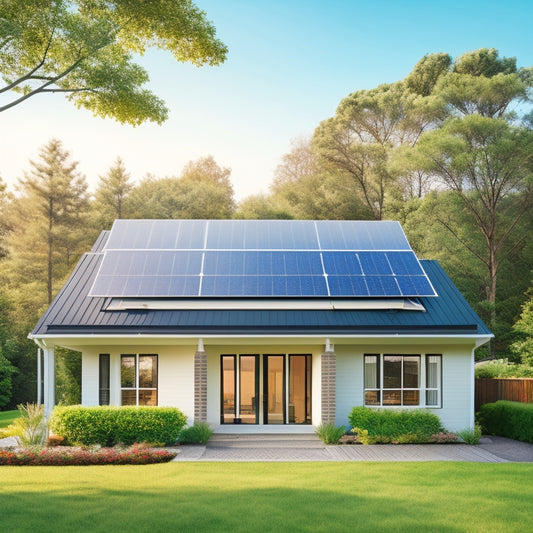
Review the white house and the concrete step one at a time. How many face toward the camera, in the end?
2

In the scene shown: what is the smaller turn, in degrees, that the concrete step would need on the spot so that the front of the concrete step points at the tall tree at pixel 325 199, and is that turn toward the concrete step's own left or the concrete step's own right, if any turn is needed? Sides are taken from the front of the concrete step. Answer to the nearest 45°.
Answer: approximately 180°

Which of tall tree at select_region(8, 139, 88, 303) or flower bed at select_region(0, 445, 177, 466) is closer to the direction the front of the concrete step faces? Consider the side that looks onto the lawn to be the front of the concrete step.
the flower bed

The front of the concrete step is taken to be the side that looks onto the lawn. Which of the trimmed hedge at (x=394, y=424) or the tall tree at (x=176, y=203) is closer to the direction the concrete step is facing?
the trimmed hedge

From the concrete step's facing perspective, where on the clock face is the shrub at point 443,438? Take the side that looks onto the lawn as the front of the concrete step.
The shrub is roughly at 9 o'clock from the concrete step.

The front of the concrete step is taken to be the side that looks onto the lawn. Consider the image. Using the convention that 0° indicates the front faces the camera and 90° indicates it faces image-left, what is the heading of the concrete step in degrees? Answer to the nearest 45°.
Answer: approximately 0°

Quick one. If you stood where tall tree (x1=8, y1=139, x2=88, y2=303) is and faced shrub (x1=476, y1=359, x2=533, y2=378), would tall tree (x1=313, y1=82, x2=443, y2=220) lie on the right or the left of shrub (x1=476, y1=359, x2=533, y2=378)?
left

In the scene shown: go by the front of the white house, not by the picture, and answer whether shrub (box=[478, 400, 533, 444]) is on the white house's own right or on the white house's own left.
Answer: on the white house's own left

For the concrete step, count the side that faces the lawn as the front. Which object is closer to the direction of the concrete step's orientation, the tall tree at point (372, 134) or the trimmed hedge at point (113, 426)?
the trimmed hedge

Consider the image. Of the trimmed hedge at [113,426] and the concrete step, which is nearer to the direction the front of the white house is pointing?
the concrete step

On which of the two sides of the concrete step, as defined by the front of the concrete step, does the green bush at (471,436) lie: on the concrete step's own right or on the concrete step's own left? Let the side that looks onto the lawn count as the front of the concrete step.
on the concrete step's own left
